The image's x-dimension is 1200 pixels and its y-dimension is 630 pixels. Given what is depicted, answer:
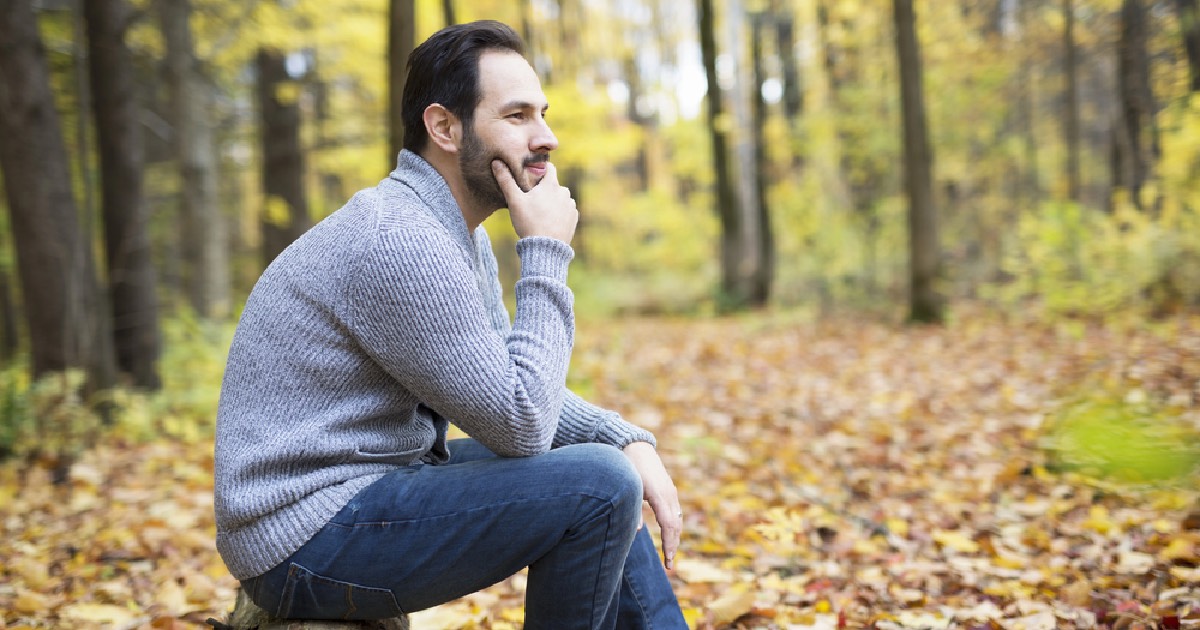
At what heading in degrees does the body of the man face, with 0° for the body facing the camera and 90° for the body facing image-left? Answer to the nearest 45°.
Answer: approximately 270°

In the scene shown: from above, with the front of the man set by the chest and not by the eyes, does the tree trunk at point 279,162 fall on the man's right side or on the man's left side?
on the man's left side

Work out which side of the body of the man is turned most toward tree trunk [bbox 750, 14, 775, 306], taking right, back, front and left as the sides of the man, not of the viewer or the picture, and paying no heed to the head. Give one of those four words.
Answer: left

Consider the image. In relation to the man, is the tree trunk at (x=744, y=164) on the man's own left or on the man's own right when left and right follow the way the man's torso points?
on the man's own left

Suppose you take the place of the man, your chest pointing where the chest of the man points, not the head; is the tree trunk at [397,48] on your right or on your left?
on your left

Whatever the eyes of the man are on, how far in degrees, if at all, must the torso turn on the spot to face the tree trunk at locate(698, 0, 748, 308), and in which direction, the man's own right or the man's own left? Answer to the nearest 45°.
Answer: approximately 90° to the man's own left
